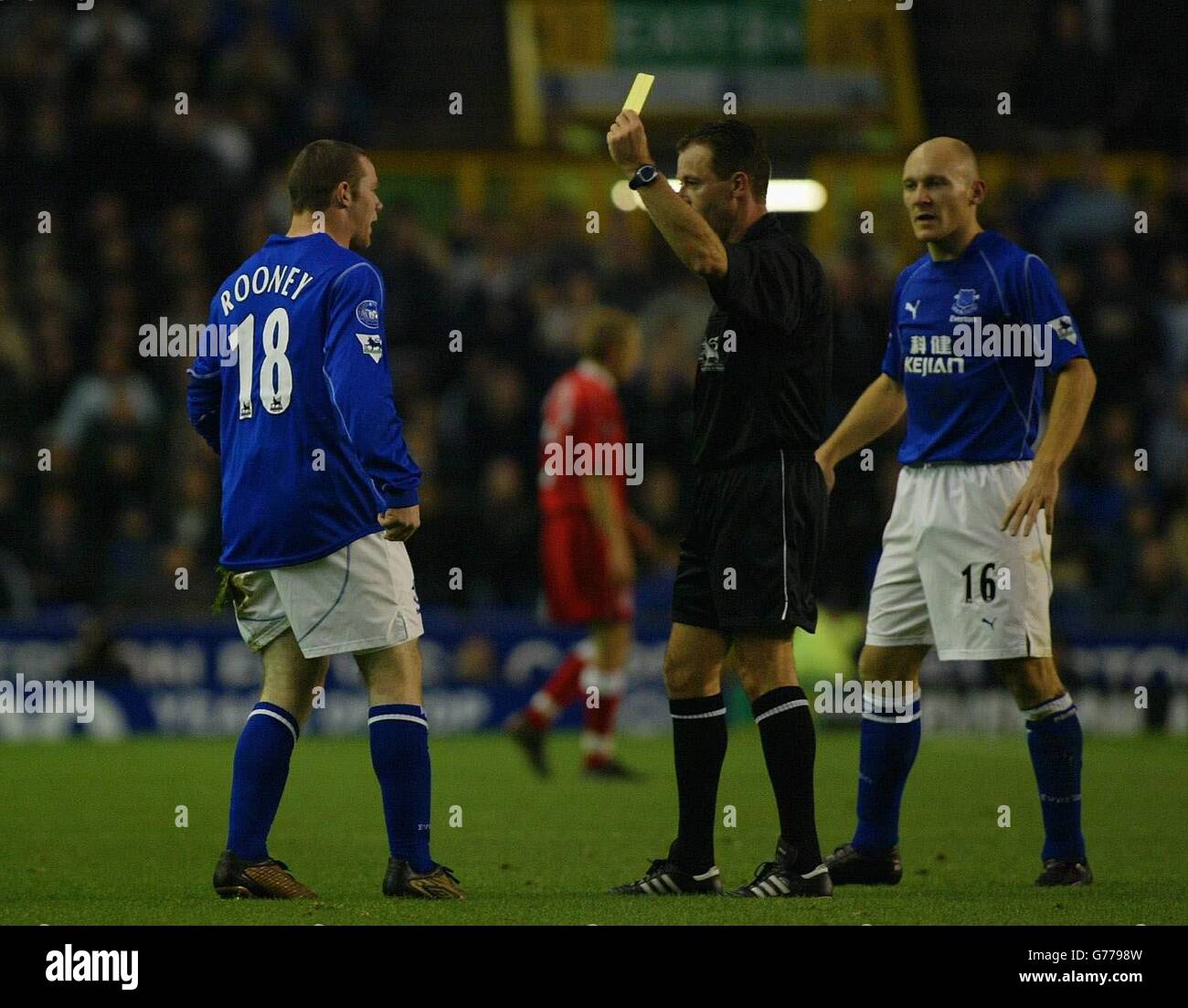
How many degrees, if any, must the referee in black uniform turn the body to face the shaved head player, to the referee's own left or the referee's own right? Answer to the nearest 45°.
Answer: approximately 135° to the referee's own right

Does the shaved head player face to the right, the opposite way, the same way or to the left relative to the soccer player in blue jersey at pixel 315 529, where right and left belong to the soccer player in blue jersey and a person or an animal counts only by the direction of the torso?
the opposite way

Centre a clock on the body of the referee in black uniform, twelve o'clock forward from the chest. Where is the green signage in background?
The green signage in background is roughly at 3 o'clock from the referee in black uniform.

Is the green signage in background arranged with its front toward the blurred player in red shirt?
yes

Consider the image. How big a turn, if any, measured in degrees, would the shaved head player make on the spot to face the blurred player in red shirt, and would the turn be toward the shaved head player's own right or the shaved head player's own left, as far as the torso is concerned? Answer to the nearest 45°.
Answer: approximately 90° to the shaved head player's own right

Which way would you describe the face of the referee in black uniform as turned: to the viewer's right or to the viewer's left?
to the viewer's left

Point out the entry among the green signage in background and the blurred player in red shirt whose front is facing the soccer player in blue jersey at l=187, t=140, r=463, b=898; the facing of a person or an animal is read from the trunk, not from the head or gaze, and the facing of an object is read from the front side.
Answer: the green signage in background

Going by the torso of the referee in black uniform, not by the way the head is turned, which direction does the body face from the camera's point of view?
to the viewer's left

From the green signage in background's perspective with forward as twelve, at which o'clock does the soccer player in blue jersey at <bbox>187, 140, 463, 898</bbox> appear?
The soccer player in blue jersey is roughly at 12 o'clock from the green signage in background.

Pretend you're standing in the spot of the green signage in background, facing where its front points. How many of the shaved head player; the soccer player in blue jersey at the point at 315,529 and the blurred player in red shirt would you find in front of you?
3
